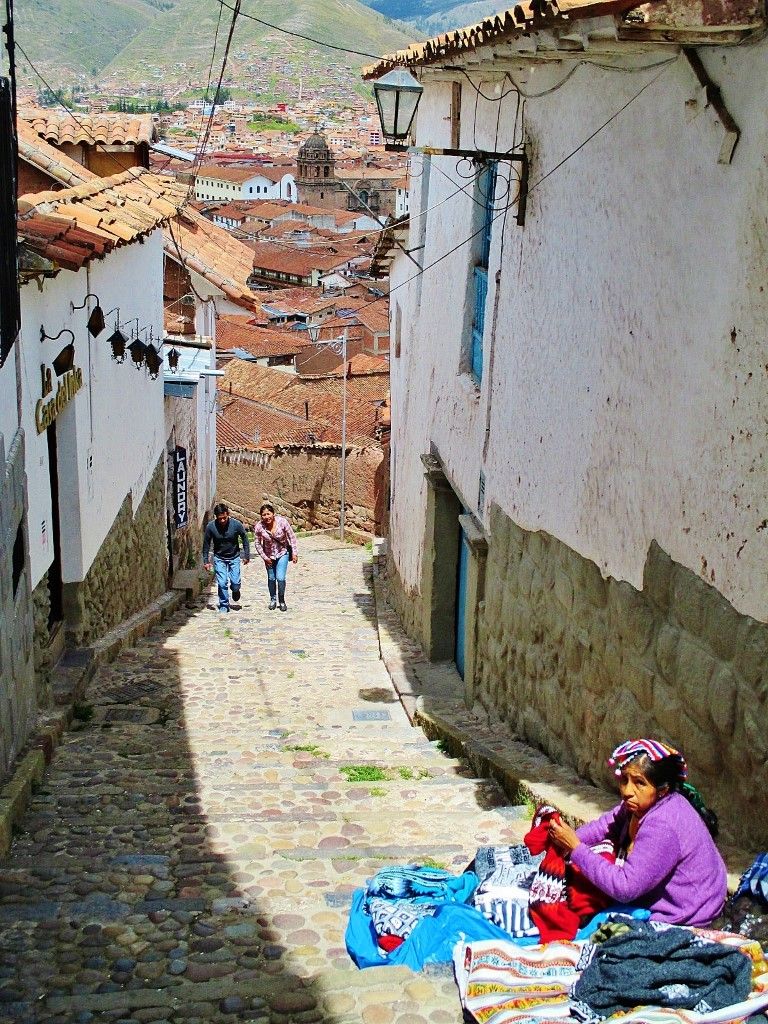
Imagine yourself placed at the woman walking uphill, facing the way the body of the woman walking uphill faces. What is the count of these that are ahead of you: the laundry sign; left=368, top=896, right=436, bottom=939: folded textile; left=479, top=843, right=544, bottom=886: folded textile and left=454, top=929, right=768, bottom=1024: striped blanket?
3

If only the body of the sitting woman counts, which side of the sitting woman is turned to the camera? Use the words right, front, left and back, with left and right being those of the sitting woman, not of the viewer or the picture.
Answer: left

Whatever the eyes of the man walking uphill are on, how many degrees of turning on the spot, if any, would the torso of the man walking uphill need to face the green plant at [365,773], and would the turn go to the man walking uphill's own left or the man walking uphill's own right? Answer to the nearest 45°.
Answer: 0° — they already face it

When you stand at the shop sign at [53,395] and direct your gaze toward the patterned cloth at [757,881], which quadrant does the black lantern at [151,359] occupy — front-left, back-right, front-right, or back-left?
back-left

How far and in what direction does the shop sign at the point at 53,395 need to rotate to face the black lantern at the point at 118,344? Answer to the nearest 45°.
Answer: approximately 135° to its left

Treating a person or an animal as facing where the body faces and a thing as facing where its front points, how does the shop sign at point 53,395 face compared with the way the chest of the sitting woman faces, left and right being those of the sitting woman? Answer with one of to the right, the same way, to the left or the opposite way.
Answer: the opposite way

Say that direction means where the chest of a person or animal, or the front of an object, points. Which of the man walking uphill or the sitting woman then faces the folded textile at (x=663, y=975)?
the man walking uphill

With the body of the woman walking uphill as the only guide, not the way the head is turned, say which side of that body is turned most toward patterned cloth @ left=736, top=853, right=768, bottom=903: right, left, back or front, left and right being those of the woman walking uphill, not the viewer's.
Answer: front

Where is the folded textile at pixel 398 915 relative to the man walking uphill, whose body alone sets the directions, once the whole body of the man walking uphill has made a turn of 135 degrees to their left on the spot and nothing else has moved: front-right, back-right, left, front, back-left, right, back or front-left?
back-right

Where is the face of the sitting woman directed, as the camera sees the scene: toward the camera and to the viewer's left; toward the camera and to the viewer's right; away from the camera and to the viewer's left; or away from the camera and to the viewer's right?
toward the camera and to the viewer's left

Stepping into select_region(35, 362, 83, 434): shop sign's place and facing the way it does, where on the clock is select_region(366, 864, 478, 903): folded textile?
The folded textile is roughly at 1 o'clock from the shop sign.

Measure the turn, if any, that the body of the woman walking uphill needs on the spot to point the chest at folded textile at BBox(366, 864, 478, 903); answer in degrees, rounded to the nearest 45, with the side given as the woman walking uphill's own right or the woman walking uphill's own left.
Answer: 0° — they already face it

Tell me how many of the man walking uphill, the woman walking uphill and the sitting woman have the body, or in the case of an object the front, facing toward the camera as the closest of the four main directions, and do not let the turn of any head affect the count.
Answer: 2

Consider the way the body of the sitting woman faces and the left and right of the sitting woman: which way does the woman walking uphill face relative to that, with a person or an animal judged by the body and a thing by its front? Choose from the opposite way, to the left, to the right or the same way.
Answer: to the left
